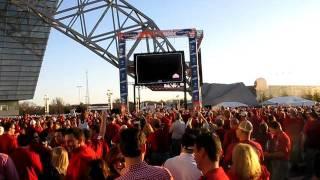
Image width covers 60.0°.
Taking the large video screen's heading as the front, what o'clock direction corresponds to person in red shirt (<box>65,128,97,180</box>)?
The person in red shirt is roughly at 12 o'clock from the large video screen.

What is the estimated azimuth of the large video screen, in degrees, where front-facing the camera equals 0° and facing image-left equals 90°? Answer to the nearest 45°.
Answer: approximately 0°

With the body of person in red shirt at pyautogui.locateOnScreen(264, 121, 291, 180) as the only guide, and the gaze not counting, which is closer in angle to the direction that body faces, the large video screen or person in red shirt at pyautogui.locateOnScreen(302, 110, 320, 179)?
the large video screen

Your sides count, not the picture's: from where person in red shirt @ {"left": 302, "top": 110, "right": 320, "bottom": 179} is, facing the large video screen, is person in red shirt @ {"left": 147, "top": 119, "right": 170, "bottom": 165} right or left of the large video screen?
left

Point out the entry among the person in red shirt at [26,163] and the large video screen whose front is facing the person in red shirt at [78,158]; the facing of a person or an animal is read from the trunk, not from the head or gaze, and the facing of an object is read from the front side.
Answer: the large video screen

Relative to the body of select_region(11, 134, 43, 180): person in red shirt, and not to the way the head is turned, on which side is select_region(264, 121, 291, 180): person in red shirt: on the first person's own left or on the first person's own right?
on the first person's own right

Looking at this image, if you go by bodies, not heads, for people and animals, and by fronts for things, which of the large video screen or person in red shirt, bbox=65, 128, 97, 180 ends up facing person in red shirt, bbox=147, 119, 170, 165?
the large video screen
